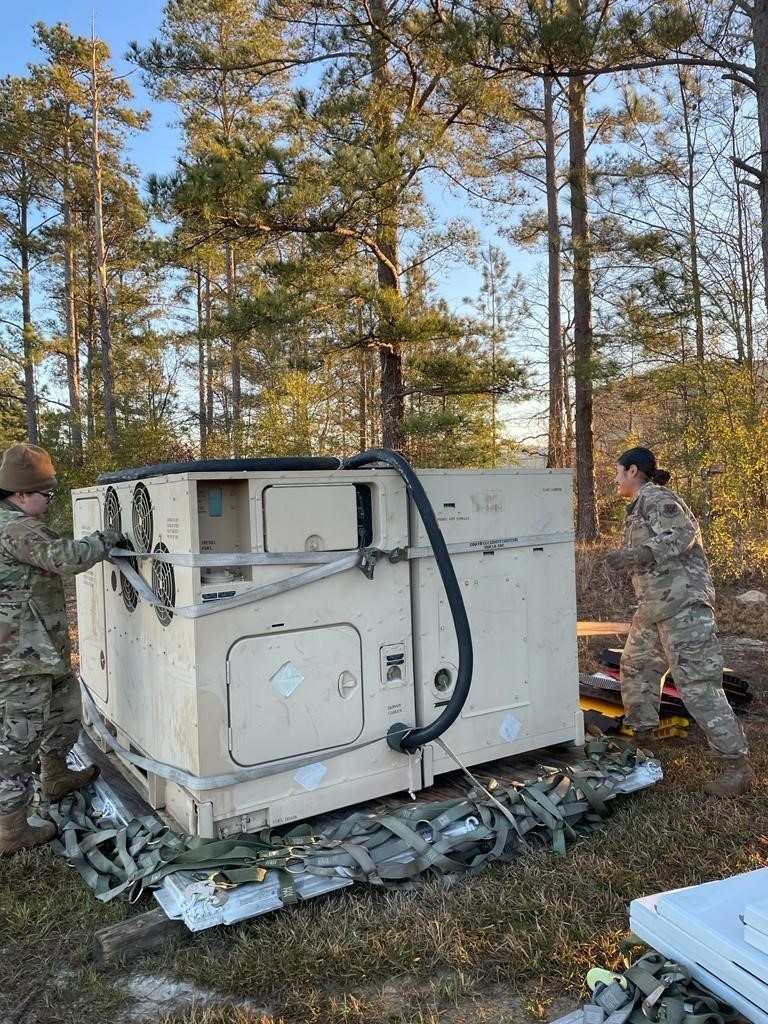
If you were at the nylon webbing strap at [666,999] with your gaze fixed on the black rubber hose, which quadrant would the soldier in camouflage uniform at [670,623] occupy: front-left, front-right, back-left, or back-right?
front-right

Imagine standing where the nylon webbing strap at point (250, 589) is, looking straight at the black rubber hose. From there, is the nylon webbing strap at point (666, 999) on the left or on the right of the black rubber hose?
right

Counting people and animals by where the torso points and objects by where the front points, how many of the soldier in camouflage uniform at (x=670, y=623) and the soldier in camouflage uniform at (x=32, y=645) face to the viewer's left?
1

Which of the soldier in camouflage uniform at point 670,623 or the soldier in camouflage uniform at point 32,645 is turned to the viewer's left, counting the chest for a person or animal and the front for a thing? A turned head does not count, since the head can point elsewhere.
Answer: the soldier in camouflage uniform at point 670,623

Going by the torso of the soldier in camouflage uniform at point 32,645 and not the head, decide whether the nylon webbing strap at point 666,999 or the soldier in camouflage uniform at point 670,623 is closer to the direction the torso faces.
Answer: the soldier in camouflage uniform

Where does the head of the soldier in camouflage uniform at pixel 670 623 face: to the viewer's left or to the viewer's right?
to the viewer's left

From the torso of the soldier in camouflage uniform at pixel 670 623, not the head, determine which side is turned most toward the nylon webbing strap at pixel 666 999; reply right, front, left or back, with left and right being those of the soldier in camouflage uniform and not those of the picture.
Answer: left

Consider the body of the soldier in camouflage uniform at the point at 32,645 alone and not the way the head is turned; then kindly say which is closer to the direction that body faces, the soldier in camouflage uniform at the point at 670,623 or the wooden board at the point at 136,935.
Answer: the soldier in camouflage uniform

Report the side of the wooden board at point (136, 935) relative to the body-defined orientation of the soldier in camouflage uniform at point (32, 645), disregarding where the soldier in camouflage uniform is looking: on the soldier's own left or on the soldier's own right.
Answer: on the soldier's own right

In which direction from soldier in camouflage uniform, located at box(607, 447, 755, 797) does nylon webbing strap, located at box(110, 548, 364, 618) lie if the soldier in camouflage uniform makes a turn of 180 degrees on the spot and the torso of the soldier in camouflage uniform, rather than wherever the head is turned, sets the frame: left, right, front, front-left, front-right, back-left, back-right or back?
back-right

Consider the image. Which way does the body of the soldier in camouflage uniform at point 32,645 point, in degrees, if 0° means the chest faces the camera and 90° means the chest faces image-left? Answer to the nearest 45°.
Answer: approximately 270°

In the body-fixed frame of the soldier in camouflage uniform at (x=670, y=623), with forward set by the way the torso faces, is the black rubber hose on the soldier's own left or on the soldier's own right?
on the soldier's own left

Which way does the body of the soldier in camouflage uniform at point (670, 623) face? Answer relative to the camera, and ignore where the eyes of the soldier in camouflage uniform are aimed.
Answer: to the viewer's left

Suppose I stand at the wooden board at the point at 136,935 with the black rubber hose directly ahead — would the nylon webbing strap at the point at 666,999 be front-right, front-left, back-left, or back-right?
front-right

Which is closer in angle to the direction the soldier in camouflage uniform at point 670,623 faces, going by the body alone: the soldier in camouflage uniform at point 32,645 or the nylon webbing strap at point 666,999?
the soldier in camouflage uniform

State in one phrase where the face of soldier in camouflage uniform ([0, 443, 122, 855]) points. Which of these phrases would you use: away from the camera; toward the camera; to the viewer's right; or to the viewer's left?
to the viewer's right
